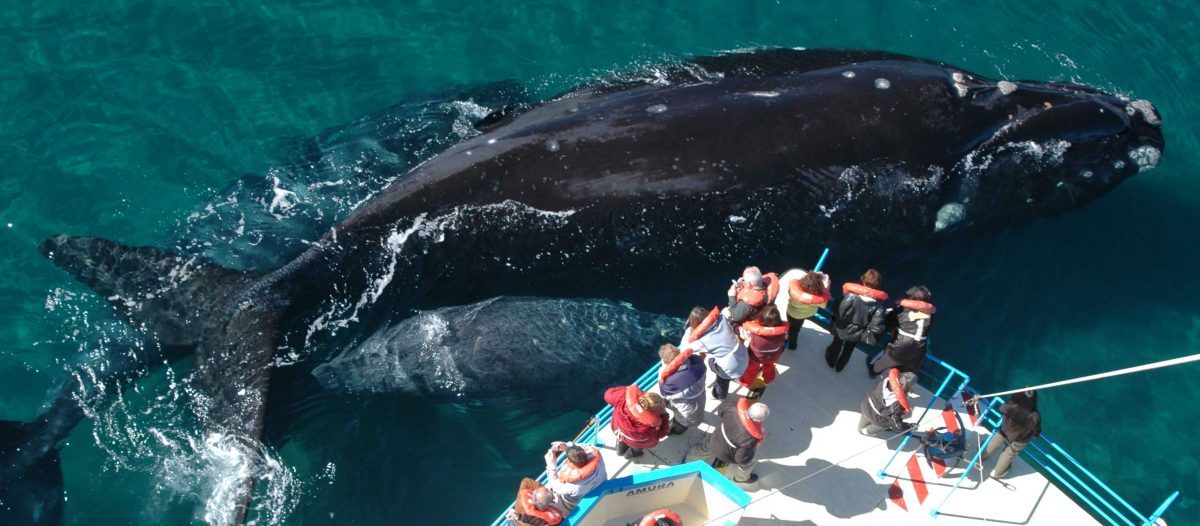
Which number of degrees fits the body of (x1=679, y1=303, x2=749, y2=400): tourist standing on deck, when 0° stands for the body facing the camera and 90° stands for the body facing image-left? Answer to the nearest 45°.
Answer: approximately 135°

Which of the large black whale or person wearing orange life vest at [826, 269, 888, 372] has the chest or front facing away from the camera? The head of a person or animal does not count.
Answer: the person wearing orange life vest

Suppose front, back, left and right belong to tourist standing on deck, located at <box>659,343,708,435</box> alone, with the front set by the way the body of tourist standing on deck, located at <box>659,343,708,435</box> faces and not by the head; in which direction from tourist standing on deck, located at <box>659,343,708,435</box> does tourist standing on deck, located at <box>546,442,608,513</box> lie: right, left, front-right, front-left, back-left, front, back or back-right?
left

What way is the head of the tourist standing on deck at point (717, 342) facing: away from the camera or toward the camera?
away from the camera

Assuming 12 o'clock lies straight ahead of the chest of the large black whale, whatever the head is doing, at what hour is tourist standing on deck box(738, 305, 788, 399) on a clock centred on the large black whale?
The tourist standing on deck is roughly at 2 o'clock from the large black whale.

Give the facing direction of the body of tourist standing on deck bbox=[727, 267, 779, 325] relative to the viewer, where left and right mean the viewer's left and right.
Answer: facing away from the viewer

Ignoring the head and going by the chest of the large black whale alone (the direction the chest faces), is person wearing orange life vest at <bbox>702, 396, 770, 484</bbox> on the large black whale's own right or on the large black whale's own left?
on the large black whale's own right

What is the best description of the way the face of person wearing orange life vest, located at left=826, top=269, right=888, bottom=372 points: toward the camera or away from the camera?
away from the camera

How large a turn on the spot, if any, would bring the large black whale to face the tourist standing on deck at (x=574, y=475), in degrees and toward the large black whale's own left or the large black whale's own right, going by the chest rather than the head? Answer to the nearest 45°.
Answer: approximately 90° to the large black whale's own right

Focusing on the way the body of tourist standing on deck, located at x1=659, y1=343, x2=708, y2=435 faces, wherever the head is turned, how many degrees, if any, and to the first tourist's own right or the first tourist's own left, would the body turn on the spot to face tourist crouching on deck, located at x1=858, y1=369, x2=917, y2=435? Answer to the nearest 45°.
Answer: approximately 135° to the first tourist's own right

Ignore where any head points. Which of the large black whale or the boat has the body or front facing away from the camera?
the boat

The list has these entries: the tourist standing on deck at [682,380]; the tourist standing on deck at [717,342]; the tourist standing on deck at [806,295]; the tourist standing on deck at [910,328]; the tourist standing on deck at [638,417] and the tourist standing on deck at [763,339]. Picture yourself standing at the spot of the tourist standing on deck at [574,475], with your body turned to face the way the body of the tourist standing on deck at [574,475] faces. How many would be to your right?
6

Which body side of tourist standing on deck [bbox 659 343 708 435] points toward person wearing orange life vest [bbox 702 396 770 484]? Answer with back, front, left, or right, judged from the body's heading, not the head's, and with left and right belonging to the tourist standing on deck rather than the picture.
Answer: back

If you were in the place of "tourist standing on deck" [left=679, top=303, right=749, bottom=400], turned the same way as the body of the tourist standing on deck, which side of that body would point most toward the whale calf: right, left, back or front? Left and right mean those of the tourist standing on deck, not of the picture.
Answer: front

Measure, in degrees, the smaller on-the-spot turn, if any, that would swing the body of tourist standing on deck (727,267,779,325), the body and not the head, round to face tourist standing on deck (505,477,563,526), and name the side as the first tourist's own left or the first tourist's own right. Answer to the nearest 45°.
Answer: approximately 135° to the first tourist's own left

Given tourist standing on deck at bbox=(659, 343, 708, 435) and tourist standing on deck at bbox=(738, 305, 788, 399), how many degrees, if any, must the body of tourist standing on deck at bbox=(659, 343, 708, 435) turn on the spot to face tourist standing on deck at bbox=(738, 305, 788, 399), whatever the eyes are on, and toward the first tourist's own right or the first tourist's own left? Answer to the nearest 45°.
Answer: approximately 90° to the first tourist's own right

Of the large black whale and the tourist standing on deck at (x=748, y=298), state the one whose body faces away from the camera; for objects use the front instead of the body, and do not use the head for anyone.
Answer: the tourist standing on deck

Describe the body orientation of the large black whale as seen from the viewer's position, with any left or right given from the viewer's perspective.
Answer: facing to the right of the viewer
